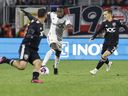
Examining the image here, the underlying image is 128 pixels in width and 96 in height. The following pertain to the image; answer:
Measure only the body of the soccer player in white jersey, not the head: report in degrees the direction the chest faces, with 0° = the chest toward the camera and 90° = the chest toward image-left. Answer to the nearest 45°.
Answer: approximately 0°

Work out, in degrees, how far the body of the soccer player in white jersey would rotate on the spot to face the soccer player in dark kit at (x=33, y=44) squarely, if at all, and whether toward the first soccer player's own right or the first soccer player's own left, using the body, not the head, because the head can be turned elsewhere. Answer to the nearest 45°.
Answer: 0° — they already face them
